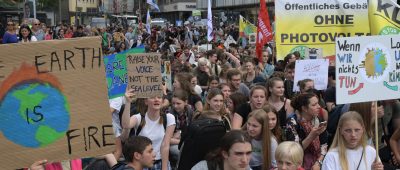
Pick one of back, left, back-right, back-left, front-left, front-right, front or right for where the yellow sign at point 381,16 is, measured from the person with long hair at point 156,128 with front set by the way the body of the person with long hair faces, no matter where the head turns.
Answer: left

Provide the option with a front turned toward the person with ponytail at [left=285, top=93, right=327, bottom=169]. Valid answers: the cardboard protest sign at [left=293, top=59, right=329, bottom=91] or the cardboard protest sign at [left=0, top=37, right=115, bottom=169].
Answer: the cardboard protest sign at [left=293, top=59, right=329, bottom=91]

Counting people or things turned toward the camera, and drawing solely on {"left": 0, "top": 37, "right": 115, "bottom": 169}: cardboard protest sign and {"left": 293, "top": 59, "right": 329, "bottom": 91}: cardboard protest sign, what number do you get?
2

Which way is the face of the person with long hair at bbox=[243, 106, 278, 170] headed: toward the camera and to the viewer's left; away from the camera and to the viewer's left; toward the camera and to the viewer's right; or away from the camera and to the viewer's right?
toward the camera and to the viewer's left

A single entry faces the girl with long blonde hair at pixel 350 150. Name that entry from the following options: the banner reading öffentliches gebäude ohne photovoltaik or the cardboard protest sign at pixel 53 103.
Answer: the banner reading öffentliches gebäude ohne photovoltaik

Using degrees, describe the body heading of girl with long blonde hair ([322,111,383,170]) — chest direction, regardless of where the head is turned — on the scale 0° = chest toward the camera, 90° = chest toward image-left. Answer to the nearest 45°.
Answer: approximately 0°

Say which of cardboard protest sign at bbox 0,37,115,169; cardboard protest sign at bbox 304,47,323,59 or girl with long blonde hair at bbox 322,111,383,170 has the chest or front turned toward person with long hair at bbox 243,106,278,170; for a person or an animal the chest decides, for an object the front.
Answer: cardboard protest sign at bbox 304,47,323,59

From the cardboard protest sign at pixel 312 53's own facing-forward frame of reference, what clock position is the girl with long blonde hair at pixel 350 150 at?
The girl with long blonde hair is roughly at 12 o'clock from the cardboard protest sign.

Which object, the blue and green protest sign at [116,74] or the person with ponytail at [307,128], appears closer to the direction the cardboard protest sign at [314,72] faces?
the person with ponytail

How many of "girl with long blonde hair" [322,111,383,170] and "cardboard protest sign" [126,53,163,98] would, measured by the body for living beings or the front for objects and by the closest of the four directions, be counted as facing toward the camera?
2

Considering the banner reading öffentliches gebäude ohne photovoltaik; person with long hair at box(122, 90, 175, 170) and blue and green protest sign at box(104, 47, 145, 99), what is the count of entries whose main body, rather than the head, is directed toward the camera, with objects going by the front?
3

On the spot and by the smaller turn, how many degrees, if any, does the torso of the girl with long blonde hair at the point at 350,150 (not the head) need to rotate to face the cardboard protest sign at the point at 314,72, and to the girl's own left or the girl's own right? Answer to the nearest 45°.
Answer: approximately 180°

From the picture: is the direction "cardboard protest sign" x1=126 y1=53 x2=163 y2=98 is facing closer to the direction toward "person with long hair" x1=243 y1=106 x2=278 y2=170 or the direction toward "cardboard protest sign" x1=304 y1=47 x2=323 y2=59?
the person with long hair
